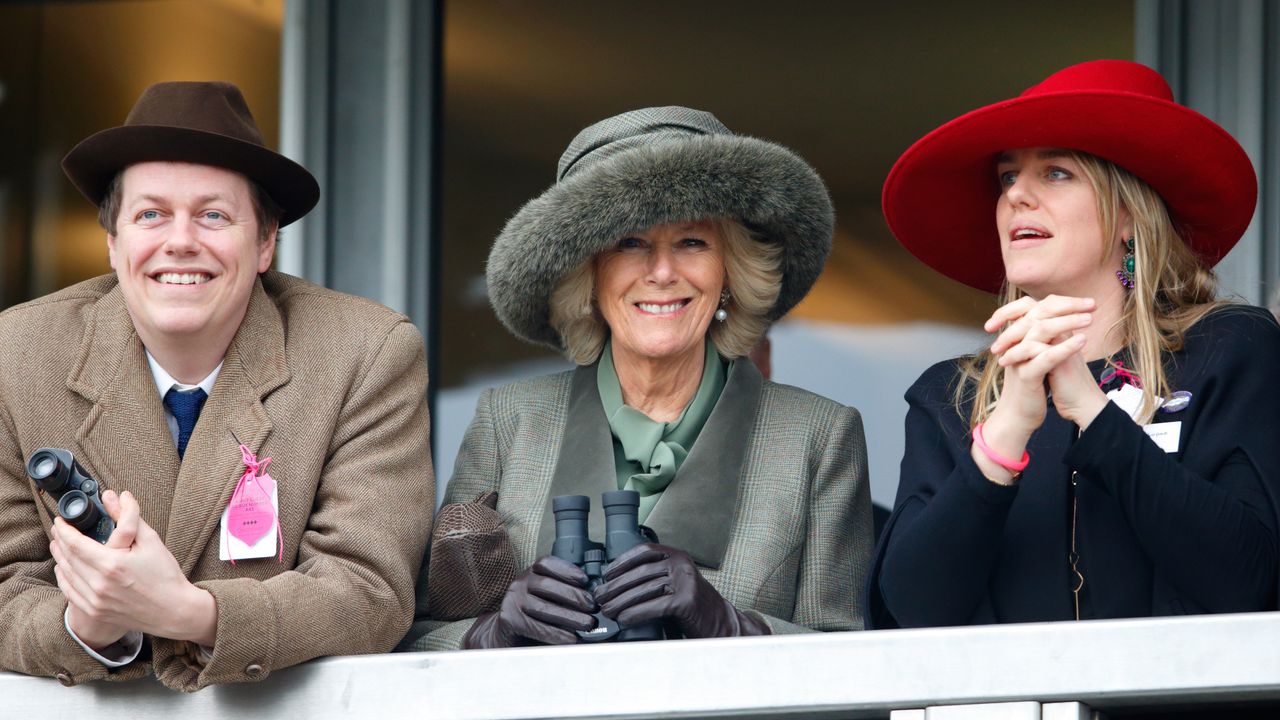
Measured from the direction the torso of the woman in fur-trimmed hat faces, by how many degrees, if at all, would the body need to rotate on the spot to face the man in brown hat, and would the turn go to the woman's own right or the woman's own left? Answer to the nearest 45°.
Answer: approximately 90° to the woman's own right

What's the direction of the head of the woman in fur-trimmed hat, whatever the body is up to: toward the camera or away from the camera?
toward the camera

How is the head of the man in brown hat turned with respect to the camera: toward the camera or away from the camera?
toward the camera

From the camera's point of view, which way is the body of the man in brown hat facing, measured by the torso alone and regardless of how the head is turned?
toward the camera

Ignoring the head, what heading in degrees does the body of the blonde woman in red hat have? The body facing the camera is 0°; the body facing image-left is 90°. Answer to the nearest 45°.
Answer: approximately 45°

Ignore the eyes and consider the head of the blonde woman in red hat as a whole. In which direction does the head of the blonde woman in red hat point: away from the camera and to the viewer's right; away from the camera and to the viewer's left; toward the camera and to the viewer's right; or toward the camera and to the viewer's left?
toward the camera and to the viewer's left

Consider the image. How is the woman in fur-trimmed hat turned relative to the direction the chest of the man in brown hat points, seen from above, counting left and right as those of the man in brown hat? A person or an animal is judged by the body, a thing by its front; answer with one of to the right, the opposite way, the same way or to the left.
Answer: the same way

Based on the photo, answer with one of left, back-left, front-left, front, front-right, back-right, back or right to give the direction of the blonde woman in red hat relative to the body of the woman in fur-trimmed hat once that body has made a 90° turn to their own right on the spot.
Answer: back-left

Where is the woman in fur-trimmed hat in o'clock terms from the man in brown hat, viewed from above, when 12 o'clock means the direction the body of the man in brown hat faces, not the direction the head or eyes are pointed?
The woman in fur-trimmed hat is roughly at 9 o'clock from the man in brown hat.

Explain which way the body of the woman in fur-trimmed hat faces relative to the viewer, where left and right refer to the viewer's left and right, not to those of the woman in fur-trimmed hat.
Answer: facing the viewer

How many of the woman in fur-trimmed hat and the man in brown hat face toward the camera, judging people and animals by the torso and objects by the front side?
2

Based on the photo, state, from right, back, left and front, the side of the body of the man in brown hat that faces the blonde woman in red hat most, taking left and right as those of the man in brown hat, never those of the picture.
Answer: left

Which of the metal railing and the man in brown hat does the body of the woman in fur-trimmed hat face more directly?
the metal railing

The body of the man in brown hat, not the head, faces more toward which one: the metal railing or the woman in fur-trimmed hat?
the metal railing

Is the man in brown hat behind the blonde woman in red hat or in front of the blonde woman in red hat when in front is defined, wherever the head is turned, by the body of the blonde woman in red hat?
in front
